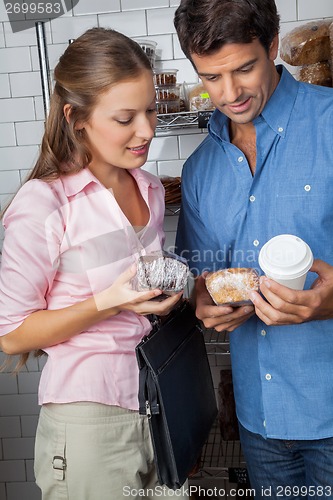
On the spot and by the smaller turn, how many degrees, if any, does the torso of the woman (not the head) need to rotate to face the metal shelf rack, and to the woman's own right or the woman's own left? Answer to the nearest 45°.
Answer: approximately 135° to the woman's own left

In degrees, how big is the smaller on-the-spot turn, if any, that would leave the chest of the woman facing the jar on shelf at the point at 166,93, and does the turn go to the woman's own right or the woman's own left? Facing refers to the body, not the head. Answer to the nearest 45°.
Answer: approximately 135° to the woman's own left

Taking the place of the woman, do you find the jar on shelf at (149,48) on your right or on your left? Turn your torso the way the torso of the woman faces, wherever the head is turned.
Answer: on your left

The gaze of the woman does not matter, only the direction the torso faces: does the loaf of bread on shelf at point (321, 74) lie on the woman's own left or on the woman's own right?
on the woman's own left

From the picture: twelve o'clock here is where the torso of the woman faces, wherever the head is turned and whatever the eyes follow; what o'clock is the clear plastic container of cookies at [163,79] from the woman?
The clear plastic container of cookies is roughly at 8 o'clock from the woman.

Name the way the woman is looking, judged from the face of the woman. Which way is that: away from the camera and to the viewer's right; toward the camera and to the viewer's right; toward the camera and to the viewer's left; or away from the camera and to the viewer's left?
toward the camera and to the viewer's right

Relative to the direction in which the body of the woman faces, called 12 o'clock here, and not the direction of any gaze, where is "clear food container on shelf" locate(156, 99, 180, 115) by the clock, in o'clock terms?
The clear food container on shelf is roughly at 8 o'clock from the woman.

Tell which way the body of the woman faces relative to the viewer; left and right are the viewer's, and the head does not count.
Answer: facing the viewer and to the right of the viewer

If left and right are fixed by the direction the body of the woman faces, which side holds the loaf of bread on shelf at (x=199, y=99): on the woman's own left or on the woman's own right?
on the woman's own left
